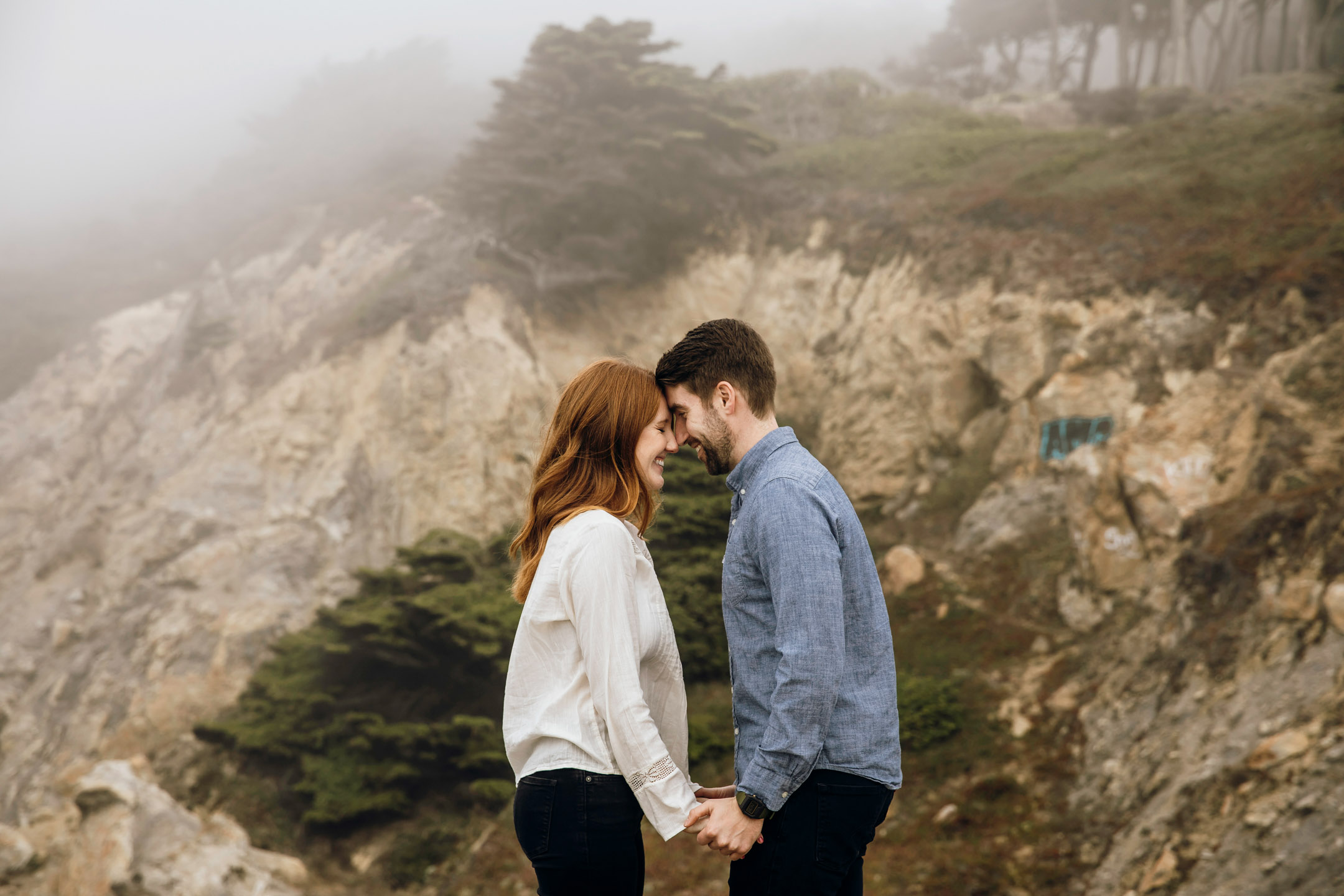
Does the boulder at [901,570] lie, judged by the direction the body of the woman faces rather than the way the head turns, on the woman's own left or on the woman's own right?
on the woman's own left

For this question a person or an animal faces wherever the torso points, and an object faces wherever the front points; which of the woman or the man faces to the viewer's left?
the man

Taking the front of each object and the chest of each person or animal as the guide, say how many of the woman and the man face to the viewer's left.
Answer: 1

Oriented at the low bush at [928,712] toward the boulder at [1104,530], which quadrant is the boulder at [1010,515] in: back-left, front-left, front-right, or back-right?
front-left

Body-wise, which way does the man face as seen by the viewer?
to the viewer's left

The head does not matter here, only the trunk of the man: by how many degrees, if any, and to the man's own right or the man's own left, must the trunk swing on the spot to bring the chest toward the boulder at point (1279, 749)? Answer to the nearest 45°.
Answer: approximately 135° to the man's own right

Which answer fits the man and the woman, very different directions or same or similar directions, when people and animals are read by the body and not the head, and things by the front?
very different directions

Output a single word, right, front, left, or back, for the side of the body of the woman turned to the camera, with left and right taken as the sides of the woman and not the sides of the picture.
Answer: right

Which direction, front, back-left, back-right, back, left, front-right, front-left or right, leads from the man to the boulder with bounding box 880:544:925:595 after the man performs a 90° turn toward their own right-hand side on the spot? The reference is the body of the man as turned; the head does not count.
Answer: front

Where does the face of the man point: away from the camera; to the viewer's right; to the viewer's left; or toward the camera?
to the viewer's left
